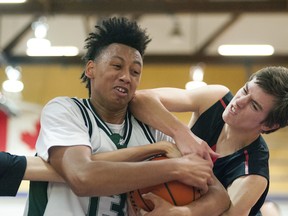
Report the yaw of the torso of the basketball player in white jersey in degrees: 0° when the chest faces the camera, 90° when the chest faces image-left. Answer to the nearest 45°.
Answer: approximately 315°

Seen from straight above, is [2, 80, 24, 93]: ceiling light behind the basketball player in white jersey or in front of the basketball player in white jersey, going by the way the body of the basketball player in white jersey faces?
behind

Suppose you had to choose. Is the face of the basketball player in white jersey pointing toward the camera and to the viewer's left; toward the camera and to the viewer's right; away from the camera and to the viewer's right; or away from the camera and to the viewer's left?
toward the camera and to the viewer's right

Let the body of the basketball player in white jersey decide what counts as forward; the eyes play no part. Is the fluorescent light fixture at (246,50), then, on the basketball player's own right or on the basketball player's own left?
on the basketball player's own left

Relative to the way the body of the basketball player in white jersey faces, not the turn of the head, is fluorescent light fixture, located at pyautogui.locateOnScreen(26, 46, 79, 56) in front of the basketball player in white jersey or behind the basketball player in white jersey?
behind
